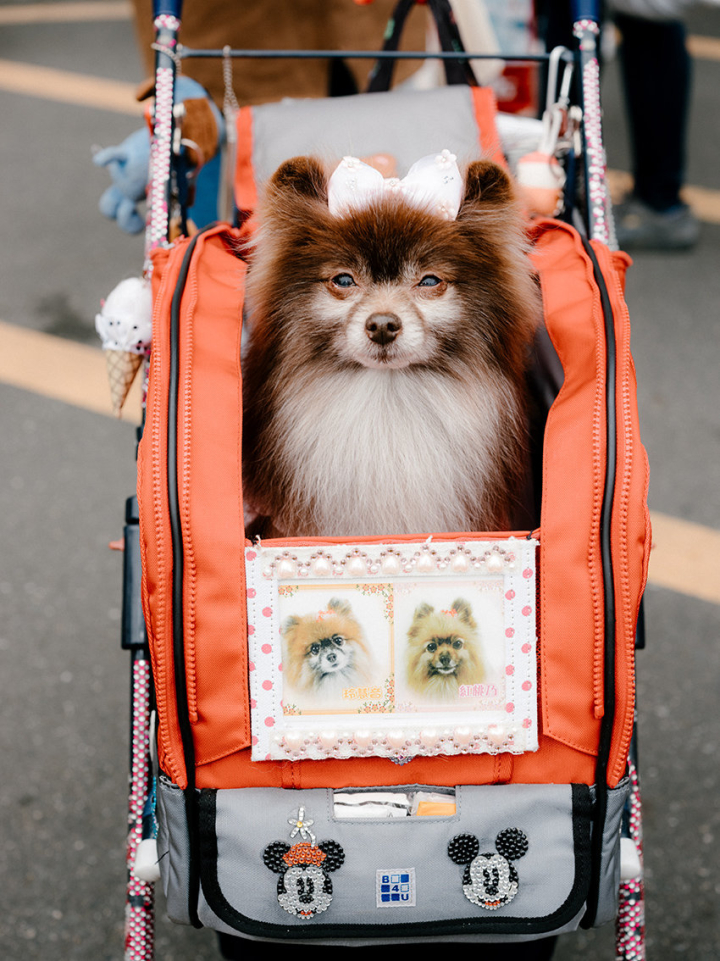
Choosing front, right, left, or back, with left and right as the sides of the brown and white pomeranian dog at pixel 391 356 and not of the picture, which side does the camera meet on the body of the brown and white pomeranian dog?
front

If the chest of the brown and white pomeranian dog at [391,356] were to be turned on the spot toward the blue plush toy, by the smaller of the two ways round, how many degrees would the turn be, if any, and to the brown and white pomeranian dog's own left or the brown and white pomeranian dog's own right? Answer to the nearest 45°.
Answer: approximately 135° to the brown and white pomeranian dog's own right

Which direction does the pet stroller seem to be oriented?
toward the camera
